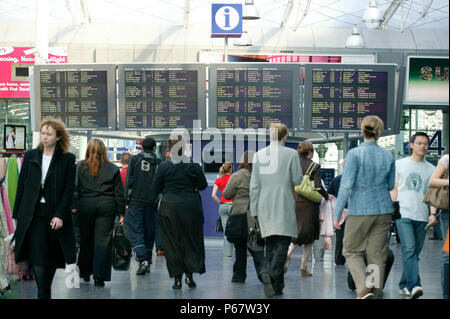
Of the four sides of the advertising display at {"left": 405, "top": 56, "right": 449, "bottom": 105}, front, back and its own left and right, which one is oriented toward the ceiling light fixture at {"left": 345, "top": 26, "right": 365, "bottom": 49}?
right

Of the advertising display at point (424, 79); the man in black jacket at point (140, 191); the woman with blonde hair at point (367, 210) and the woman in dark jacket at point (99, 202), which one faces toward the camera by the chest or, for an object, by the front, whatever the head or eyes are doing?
the advertising display

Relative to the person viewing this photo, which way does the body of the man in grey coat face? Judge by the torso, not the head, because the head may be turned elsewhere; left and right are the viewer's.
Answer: facing away from the viewer

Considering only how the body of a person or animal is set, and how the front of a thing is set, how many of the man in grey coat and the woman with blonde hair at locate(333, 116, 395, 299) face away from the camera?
2

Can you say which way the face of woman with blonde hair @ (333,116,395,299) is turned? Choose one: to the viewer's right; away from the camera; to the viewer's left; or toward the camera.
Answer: away from the camera

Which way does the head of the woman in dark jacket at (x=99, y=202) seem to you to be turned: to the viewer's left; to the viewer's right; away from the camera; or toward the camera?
away from the camera

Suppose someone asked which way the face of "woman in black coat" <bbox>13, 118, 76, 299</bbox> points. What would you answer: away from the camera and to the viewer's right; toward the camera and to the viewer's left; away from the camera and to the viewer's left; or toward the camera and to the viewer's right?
toward the camera and to the viewer's left

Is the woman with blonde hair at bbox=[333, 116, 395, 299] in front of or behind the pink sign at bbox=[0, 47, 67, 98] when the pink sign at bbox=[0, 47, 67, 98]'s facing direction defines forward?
in front

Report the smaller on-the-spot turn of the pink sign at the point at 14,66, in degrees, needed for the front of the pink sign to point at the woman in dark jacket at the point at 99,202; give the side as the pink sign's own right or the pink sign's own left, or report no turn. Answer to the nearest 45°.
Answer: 0° — it already faces them

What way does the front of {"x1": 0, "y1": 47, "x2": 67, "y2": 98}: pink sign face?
toward the camera

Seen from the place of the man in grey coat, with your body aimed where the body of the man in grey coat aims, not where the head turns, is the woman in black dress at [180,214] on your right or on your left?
on your left

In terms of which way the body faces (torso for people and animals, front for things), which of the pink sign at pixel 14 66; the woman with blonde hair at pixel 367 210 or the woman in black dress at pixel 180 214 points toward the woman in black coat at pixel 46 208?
the pink sign

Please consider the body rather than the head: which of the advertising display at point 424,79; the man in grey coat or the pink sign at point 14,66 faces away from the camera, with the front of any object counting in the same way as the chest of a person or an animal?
the man in grey coat

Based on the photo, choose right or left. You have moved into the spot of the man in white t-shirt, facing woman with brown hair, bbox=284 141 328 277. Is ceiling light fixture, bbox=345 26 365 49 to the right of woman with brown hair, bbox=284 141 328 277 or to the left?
right

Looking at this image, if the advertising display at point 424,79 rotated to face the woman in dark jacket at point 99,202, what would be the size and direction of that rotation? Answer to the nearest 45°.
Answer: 0° — it already faces them

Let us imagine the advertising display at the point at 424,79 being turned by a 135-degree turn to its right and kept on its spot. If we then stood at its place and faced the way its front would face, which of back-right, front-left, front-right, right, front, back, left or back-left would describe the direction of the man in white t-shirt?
back-left

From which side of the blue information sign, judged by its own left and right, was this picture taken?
front

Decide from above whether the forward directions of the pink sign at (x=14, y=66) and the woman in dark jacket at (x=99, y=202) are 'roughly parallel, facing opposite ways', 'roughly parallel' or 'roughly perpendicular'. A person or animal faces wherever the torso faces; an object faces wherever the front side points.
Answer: roughly parallel, facing opposite ways

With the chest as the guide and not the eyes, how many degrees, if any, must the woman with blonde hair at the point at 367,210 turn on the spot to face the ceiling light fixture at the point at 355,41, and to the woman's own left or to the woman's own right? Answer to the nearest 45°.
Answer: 0° — they already face it
